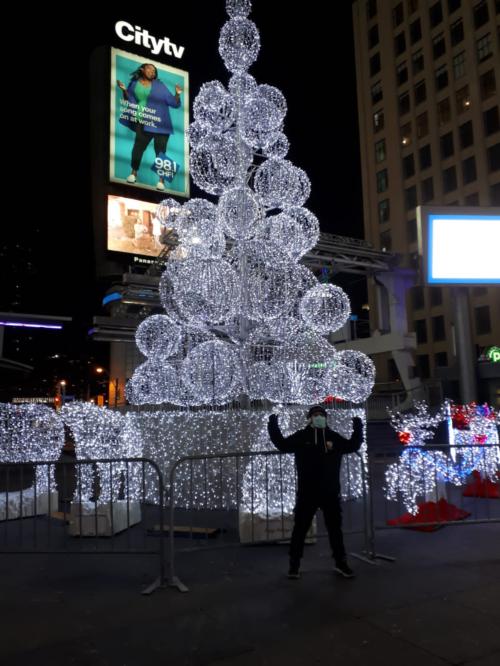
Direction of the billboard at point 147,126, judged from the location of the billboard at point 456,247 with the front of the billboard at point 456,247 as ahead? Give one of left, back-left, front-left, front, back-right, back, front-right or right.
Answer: back-right

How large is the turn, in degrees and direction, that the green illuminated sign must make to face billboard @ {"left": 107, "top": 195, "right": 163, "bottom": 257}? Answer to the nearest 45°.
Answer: approximately 90° to its right

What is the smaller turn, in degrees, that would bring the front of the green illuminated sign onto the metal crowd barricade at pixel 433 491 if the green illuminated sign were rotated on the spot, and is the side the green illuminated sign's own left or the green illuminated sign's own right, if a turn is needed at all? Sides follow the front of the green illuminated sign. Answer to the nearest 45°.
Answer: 0° — it already faces it

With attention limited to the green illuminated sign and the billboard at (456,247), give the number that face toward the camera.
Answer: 2

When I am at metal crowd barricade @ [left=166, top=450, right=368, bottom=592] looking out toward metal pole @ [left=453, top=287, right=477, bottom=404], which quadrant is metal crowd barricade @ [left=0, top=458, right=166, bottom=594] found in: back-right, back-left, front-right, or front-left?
back-left
